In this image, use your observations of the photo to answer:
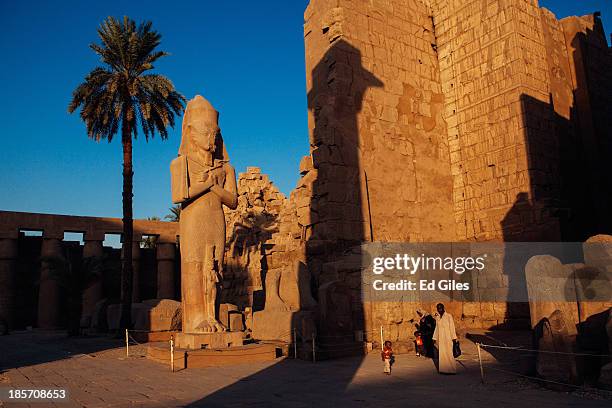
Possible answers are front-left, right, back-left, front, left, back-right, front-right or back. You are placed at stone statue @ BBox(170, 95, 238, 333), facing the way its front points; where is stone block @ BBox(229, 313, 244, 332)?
back-left

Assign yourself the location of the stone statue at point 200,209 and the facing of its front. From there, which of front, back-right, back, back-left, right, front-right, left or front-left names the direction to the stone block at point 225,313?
back-left

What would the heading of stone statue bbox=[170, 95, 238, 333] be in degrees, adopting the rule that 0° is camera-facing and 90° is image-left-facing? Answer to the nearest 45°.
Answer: approximately 315°

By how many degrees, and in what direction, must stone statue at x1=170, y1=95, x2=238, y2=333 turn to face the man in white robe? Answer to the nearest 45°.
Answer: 0° — it already faces them

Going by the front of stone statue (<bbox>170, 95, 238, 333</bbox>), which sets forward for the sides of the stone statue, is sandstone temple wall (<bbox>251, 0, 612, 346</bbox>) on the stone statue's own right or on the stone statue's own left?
on the stone statue's own left

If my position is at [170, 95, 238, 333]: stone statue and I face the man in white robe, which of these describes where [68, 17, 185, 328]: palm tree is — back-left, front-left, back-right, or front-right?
back-left

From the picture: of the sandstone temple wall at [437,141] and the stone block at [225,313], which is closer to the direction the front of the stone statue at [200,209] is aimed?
the sandstone temple wall

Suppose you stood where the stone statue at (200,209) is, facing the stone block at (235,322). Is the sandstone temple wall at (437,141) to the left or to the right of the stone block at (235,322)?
right

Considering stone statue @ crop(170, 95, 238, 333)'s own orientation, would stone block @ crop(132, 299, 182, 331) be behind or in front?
behind

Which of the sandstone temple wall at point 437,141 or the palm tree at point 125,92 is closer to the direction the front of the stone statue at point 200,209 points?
the sandstone temple wall
